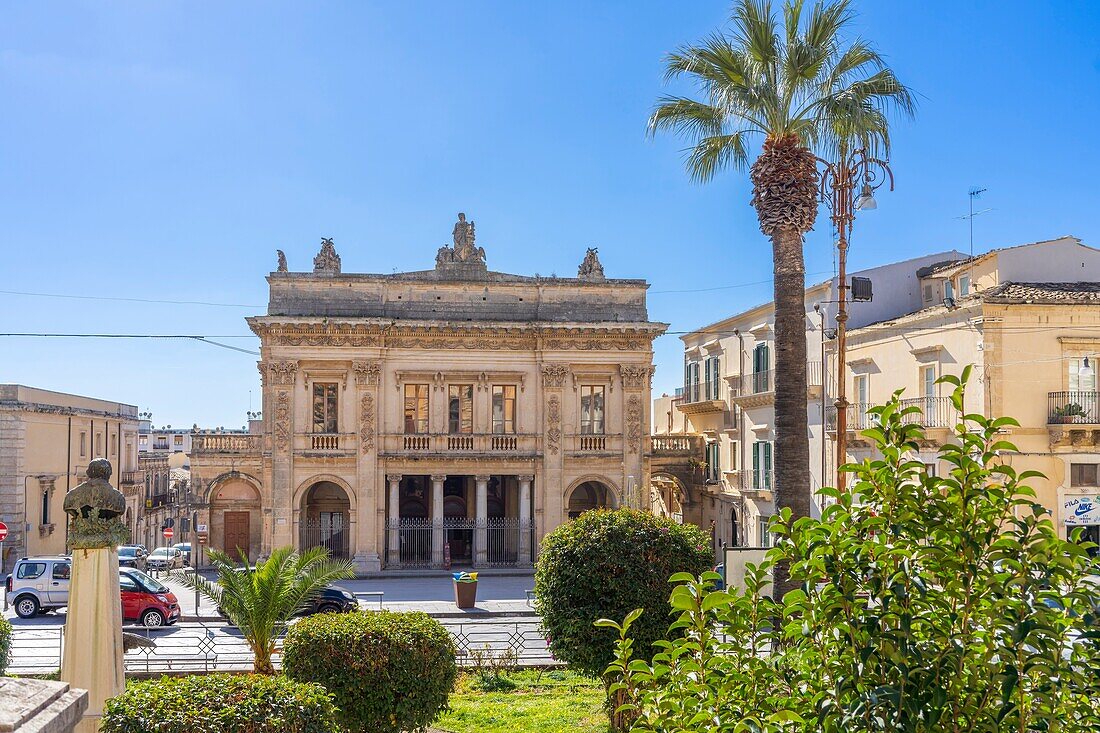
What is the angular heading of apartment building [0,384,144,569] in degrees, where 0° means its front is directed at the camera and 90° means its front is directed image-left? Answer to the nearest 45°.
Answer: approximately 315°

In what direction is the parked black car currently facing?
to the viewer's right

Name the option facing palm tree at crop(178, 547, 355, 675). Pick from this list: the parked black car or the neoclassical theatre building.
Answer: the neoclassical theatre building

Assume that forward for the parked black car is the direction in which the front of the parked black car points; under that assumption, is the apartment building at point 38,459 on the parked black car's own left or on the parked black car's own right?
on the parked black car's own left

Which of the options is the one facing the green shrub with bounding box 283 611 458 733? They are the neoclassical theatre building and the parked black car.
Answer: the neoclassical theatre building

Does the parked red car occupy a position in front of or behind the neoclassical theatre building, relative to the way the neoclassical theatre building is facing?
in front

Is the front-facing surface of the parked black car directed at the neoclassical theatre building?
no

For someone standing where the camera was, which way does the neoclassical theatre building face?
facing the viewer

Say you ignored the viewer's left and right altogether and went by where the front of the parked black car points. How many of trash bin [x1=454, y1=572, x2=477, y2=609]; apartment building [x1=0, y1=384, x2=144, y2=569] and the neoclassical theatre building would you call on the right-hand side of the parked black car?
0

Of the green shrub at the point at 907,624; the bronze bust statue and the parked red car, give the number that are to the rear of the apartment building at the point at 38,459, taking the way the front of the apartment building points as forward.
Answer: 0

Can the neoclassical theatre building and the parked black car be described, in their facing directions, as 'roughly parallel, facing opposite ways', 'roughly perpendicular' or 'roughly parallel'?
roughly perpendicular

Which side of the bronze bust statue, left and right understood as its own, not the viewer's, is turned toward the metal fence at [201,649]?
front

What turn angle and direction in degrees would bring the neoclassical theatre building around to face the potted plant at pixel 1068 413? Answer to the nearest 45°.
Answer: approximately 45° to its left

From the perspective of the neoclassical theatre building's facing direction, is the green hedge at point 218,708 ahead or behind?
ahead
